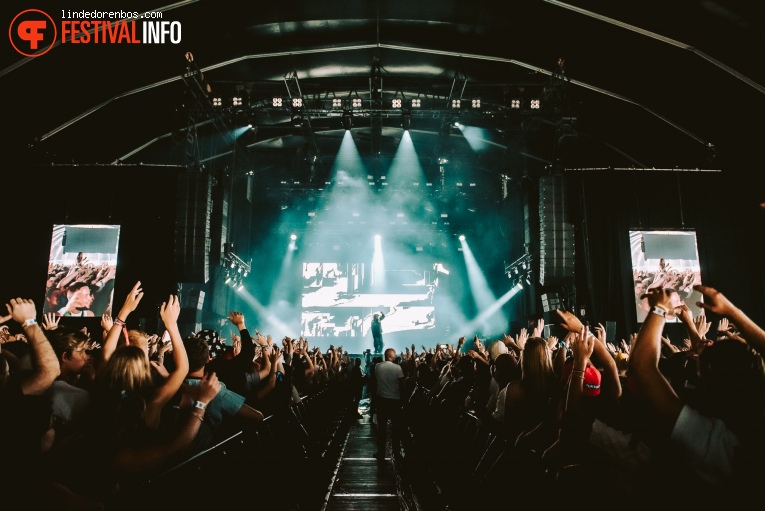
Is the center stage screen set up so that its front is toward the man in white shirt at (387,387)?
yes

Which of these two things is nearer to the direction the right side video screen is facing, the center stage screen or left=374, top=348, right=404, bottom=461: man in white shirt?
the man in white shirt

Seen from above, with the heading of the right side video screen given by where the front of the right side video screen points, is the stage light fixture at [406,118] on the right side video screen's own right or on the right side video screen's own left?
on the right side video screen's own right

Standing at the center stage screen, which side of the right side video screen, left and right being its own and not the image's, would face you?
right

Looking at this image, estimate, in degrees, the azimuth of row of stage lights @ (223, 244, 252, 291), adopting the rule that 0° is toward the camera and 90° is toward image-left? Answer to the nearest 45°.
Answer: approximately 315°

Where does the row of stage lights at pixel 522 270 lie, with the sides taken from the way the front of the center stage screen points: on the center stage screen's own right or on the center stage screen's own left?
on the center stage screen's own left

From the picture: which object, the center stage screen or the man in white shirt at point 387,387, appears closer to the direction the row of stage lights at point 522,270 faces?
the man in white shirt

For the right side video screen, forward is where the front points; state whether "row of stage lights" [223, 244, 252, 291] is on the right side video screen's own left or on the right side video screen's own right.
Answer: on the right side video screen's own right

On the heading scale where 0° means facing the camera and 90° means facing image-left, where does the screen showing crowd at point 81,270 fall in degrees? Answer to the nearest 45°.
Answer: approximately 0°

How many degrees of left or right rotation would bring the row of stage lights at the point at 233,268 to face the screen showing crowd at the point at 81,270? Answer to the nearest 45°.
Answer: approximately 90° to its right

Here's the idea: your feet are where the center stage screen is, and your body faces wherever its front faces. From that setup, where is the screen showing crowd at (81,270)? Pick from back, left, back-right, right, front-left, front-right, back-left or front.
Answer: front-right

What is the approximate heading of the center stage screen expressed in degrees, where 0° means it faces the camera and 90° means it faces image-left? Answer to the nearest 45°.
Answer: approximately 0°

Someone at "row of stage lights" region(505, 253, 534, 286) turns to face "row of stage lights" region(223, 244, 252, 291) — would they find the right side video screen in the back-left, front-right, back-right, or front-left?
back-left

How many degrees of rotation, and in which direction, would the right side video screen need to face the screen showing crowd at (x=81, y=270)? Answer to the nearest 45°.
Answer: approximately 45° to its right
